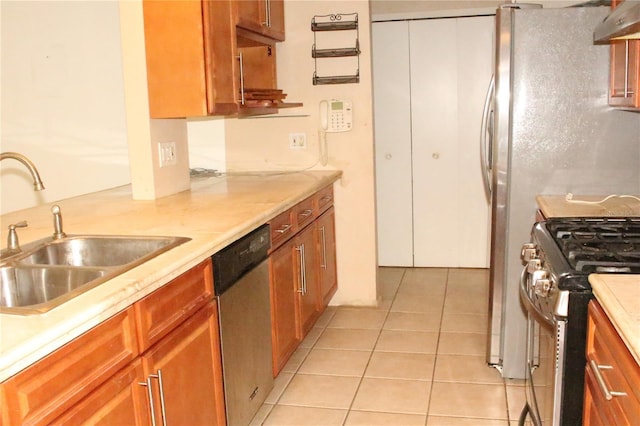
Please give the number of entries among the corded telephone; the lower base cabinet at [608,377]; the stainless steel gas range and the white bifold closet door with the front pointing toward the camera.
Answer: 2

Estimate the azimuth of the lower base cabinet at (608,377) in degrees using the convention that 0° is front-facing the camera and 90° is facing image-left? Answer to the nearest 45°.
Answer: approximately 90°

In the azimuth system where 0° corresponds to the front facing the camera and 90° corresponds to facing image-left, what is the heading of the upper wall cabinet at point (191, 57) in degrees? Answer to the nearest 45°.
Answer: approximately 315°

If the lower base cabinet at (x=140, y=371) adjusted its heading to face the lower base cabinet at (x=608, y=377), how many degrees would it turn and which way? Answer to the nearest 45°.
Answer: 0° — it already faces it

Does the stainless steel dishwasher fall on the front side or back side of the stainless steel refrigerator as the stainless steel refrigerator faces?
on the front side

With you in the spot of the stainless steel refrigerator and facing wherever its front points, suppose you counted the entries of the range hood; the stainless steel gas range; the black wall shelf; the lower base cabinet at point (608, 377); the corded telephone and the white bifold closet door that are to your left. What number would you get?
3

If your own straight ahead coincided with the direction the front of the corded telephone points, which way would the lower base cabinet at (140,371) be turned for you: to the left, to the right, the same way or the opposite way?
to the left

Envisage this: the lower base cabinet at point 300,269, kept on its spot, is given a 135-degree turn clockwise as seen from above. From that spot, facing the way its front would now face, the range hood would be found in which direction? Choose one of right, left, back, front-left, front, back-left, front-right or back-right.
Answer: back-left

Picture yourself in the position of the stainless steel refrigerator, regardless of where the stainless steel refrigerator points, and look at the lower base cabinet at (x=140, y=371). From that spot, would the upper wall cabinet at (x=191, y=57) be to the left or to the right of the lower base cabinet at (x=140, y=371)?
right

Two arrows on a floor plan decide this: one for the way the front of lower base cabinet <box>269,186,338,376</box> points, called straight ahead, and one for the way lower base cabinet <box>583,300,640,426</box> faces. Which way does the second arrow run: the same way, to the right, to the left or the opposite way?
the opposite way

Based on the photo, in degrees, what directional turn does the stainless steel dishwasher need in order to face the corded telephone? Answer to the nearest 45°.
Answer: approximately 135° to its left

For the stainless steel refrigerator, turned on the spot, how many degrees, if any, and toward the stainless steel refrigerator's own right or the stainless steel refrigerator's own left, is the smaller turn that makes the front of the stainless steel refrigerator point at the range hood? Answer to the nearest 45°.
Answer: approximately 90° to the stainless steel refrigerator's own left

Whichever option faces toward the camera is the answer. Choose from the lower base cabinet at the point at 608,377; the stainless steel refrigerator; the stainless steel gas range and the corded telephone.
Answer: the corded telephone

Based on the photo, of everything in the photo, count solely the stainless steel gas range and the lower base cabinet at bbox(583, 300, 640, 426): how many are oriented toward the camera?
0

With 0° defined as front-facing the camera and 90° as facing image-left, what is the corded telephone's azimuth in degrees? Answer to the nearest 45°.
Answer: approximately 0°

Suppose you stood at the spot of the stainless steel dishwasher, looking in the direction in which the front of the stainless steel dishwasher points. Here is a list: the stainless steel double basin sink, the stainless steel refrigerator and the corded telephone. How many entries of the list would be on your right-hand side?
1

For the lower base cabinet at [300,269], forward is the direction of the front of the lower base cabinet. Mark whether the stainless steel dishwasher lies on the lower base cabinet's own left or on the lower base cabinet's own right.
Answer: on the lower base cabinet's own right

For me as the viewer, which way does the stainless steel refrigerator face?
facing to the left of the viewer
